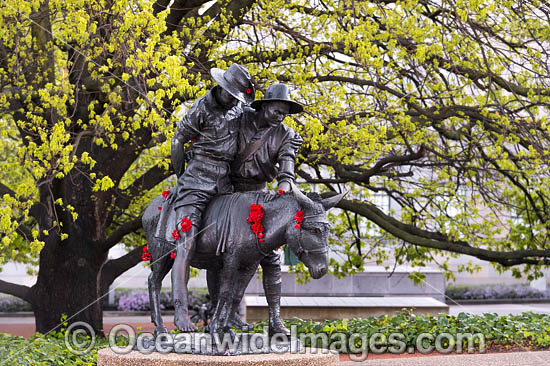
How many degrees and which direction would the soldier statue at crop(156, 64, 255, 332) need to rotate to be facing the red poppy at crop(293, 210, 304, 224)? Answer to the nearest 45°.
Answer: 0° — it already faces it

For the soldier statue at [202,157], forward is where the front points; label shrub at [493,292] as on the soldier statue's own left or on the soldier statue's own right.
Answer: on the soldier statue's own left

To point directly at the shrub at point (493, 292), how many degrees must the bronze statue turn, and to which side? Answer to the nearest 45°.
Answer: approximately 90° to its left

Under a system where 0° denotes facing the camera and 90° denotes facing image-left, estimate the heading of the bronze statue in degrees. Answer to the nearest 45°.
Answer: approximately 315°
